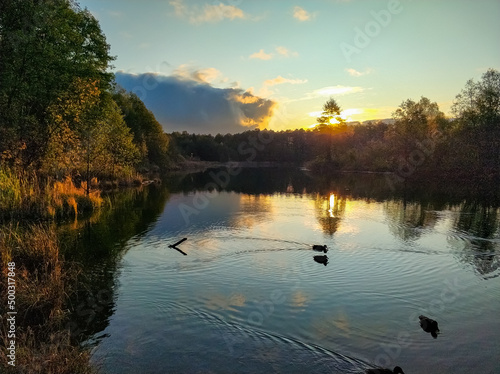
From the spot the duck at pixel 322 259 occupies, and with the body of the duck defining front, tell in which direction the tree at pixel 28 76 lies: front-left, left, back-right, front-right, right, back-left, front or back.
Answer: back

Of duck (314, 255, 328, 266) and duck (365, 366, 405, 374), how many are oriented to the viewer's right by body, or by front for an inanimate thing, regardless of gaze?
2

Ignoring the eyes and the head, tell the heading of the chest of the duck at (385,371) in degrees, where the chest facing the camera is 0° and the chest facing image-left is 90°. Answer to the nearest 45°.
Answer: approximately 270°

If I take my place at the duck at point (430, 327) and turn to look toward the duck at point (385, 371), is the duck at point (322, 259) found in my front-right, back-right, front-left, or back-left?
back-right

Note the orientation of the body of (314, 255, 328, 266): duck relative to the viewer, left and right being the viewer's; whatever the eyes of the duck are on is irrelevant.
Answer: facing to the right of the viewer

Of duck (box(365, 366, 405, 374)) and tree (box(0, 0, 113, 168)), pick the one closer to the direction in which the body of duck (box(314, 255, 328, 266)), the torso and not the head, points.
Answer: the duck

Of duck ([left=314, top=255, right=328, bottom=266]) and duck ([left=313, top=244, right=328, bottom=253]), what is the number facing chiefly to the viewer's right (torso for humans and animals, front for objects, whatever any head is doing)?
2

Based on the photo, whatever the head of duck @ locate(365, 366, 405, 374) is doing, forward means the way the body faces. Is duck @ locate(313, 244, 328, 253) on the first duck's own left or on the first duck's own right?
on the first duck's own left

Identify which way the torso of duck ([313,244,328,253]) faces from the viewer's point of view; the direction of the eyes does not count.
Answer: to the viewer's right

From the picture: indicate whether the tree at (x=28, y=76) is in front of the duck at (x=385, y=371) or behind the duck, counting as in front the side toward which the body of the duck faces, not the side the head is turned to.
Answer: behind

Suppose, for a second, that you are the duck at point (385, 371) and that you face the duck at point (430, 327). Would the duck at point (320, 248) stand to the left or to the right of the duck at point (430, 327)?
left

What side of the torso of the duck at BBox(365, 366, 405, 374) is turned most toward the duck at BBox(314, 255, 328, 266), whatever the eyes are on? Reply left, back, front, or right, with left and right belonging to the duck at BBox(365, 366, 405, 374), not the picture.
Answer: left
